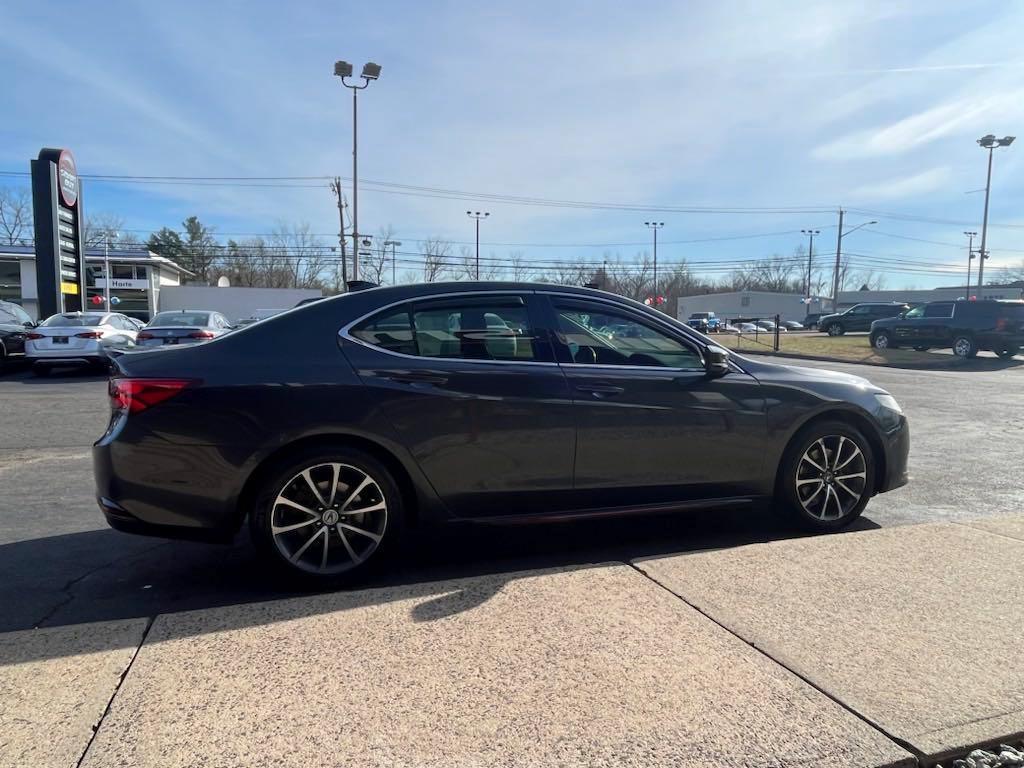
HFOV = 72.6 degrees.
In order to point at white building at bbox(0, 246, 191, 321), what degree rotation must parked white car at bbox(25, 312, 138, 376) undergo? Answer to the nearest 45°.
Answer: approximately 45° to its left

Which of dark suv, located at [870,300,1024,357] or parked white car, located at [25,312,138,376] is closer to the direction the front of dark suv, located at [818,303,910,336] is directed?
the parked white car

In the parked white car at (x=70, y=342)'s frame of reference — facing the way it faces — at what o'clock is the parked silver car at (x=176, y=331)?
The parked silver car is roughly at 3 o'clock from the parked white car.

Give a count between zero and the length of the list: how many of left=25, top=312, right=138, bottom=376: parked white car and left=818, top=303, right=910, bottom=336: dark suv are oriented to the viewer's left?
1

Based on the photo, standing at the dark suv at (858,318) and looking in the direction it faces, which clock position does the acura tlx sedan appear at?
The acura tlx sedan is roughly at 9 o'clock from the dark suv.

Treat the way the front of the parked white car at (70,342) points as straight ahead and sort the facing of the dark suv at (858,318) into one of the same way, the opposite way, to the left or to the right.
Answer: to the left

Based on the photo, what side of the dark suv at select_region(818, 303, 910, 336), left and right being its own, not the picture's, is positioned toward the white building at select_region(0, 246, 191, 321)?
front

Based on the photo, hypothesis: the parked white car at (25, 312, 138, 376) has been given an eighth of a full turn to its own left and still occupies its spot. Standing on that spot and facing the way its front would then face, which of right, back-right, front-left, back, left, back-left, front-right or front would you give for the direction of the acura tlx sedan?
back

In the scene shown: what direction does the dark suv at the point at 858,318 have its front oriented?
to the viewer's left

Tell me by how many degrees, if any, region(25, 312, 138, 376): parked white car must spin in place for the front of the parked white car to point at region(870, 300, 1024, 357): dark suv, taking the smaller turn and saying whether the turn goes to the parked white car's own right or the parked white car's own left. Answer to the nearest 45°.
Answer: approximately 45° to the parked white car's own right

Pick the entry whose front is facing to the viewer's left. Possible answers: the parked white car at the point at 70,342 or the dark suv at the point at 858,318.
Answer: the dark suv

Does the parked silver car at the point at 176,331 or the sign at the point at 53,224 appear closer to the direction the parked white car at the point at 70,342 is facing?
the sign

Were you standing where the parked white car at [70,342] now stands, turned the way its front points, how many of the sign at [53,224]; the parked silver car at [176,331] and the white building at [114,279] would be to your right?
1

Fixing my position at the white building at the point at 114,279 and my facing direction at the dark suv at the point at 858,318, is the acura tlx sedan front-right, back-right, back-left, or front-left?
front-right

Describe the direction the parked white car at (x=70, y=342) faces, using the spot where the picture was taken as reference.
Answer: facing away from the viewer and to the right of the viewer
